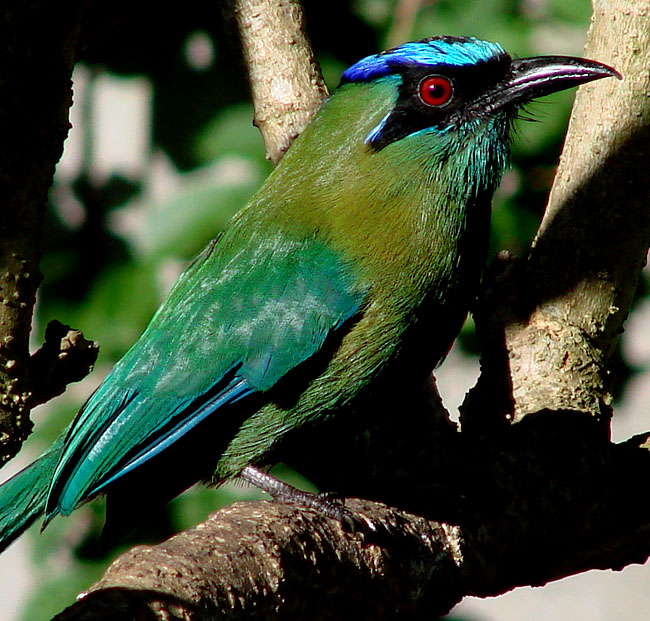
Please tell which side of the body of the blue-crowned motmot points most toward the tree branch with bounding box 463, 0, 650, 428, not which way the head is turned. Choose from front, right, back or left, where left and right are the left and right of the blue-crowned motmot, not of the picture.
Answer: front

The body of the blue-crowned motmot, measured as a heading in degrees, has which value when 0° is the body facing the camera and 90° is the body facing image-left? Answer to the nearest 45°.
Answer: approximately 270°

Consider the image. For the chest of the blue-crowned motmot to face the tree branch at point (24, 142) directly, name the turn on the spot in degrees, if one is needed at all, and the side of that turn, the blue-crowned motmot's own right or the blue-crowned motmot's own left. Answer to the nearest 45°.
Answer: approximately 135° to the blue-crowned motmot's own right
